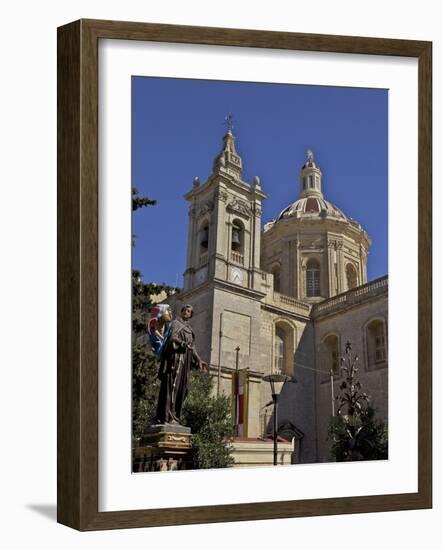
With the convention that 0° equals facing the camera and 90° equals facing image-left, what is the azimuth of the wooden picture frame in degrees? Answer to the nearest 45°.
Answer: approximately 315°
